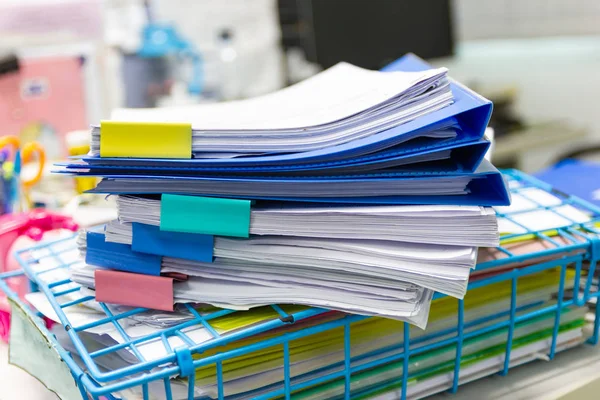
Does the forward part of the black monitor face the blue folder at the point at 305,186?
yes

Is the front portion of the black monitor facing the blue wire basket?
yes

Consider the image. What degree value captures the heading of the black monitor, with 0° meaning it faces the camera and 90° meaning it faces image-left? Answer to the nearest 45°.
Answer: approximately 0°

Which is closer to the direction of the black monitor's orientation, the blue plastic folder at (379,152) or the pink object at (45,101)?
the blue plastic folder

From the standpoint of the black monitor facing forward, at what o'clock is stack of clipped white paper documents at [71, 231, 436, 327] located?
The stack of clipped white paper documents is roughly at 12 o'clock from the black monitor.

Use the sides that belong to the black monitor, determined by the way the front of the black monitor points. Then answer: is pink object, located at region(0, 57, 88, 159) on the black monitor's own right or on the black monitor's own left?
on the black monitor's own right

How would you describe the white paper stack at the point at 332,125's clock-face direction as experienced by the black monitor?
The white paper stack is roughly at 12 o'clock from the black monitor.

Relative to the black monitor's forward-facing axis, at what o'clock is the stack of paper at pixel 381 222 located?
The stack of paper is roughly at 12 o'clock from the black monitor.
